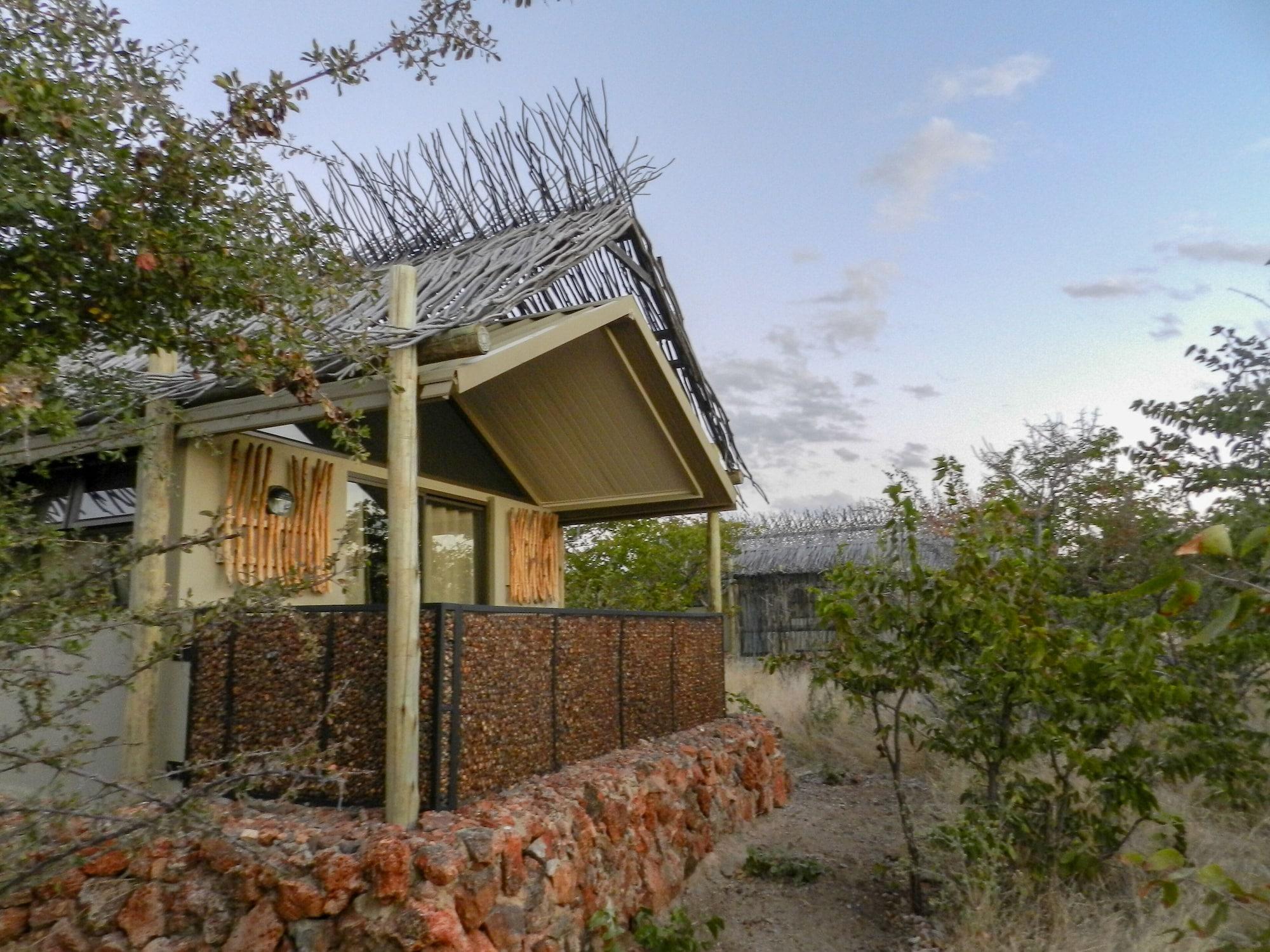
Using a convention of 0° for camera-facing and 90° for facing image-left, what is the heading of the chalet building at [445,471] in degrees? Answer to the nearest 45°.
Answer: approximately 315°

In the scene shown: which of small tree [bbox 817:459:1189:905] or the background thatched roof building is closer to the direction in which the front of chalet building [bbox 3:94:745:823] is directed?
the small tree

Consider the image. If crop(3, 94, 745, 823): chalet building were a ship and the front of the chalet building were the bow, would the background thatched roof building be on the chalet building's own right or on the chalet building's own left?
on the chalet building's own left
